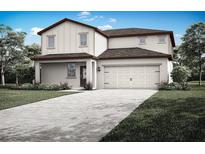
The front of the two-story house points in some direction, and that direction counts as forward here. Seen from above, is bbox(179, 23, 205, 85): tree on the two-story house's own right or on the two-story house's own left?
on the two-story house's own left

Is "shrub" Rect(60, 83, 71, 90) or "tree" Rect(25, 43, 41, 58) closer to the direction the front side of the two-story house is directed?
the shrub

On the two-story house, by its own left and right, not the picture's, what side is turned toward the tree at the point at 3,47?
right

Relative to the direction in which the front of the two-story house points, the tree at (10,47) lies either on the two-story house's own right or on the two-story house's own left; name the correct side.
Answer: on the two-story house's own right

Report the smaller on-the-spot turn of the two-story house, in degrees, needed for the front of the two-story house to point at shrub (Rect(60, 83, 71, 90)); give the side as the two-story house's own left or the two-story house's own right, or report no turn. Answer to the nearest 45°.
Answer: approximately 90° to the two-story house's own right

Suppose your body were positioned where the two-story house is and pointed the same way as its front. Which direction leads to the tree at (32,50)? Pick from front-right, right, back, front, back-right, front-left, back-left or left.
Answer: back-right

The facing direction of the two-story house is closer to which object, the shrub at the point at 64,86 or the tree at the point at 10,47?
the shrub

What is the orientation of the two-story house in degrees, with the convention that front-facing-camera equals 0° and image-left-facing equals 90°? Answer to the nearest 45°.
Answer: approximately 0°

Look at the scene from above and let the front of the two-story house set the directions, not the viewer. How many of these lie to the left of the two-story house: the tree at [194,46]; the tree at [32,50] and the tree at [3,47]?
1

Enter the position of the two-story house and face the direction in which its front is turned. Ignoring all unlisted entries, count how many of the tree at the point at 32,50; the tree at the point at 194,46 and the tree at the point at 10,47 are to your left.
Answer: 1

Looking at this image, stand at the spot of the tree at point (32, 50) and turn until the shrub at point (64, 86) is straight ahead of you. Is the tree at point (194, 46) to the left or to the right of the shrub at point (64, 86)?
left
